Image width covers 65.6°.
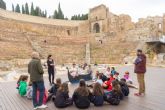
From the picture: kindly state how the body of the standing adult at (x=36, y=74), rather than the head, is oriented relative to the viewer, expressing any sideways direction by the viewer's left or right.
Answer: facing away from the viewer and to the right of the viewer
